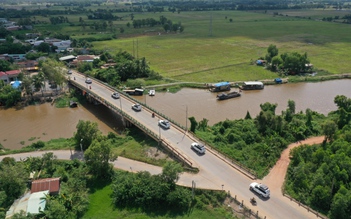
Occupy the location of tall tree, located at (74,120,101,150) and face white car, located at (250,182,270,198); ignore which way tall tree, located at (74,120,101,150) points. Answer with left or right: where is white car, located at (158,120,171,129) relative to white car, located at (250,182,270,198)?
left

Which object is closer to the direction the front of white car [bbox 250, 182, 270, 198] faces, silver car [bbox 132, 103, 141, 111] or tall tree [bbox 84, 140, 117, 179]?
the silver car

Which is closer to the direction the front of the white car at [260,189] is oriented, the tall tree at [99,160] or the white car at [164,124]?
the white car

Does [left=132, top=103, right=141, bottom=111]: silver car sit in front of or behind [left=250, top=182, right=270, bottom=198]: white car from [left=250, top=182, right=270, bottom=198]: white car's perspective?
in front

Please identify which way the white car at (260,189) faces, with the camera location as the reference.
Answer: facing away from the viewer and to the left of the viewer

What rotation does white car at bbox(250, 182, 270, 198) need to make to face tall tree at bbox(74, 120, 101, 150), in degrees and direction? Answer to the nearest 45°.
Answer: approximately 45° to its left

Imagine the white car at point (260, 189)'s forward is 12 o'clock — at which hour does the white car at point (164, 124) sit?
the white car at point (164, 124) is roughly at 12 o'clock from the white car at point (260, 189).

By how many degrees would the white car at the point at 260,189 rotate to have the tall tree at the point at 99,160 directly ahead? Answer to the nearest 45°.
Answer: approximately 45° to its left

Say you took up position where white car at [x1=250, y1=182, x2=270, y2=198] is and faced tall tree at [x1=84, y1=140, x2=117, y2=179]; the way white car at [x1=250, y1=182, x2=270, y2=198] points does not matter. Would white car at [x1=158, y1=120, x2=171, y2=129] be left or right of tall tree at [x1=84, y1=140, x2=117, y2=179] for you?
right
